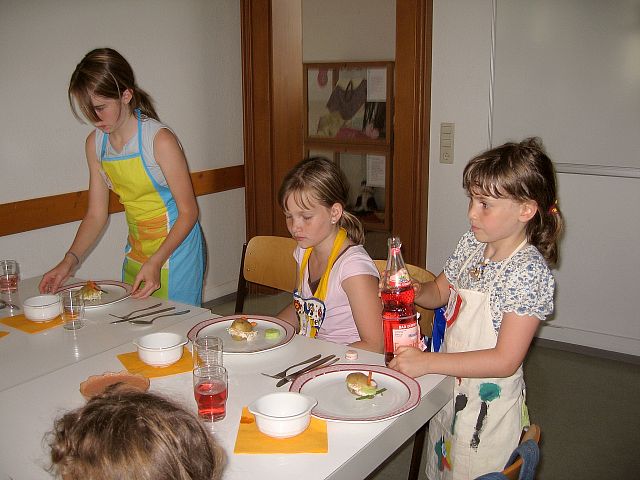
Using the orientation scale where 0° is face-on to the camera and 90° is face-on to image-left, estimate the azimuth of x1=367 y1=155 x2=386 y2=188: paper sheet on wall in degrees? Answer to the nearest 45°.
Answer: approximately 0°

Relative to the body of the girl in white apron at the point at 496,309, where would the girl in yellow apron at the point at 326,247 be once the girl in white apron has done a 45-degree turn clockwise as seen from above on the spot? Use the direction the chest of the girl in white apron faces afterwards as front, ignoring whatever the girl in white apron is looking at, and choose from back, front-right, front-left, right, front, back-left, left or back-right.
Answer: front-right

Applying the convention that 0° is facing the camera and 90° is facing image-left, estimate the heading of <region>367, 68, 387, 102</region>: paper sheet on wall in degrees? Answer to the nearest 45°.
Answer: approximately 0°

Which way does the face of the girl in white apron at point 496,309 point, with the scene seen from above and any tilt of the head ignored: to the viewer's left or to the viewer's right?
to the viewer's left

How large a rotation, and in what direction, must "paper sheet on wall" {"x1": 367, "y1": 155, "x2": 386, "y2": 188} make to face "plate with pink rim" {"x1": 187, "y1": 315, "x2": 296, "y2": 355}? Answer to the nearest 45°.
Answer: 0° — it already faces it

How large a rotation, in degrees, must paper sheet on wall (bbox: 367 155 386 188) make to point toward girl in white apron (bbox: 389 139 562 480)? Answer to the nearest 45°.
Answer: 0° — it already faces them
